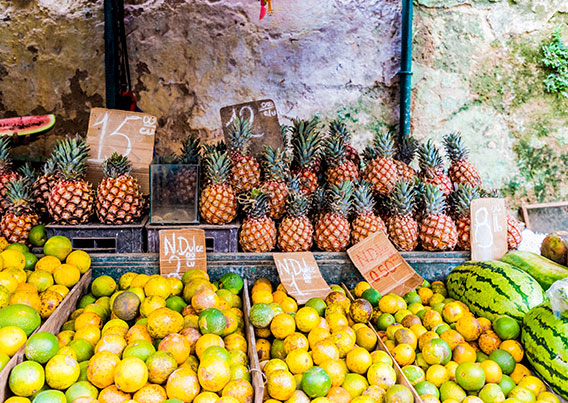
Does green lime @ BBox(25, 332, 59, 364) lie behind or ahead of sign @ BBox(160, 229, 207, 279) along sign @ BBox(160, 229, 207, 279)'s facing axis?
ahead

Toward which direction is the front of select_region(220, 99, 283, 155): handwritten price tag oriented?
toward the camera

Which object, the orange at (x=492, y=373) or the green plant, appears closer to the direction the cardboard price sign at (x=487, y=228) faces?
the orange

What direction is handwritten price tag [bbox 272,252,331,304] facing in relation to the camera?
toward the camera

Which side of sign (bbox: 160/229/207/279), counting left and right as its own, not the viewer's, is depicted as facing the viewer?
front

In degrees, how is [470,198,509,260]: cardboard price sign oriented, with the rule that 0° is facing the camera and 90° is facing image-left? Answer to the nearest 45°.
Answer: approximately 0°
